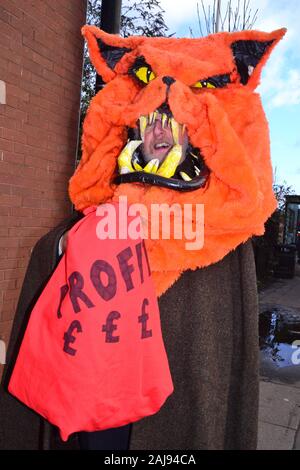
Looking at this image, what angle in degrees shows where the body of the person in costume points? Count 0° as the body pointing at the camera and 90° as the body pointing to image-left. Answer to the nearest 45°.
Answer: approximately 0°
